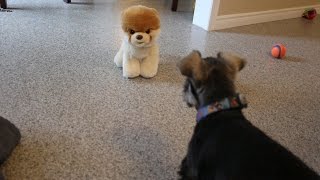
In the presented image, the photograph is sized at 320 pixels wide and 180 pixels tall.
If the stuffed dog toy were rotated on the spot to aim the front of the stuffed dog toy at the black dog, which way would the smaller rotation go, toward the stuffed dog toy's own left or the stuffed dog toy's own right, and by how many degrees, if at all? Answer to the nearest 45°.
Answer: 0° — it already faces it

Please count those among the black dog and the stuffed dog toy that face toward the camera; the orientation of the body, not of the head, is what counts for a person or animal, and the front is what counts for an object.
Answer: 1

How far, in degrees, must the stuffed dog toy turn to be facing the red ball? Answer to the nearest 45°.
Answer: approximately 135° to its left

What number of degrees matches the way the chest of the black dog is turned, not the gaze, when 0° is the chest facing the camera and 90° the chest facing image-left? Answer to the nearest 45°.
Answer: approximately 135°

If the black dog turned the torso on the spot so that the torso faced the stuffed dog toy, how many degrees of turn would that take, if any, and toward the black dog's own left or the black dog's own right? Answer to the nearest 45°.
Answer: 0° — it already faces it

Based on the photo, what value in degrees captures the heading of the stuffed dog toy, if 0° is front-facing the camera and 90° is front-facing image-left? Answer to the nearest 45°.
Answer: approximately 0°
